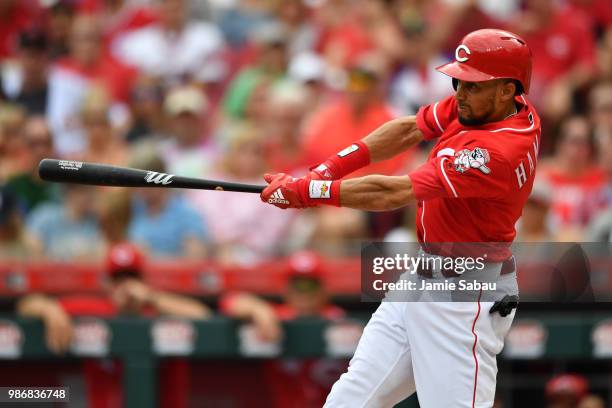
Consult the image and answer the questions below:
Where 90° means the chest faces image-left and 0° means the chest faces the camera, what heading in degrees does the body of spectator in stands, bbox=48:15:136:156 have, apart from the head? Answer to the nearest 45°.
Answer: approximately 0°

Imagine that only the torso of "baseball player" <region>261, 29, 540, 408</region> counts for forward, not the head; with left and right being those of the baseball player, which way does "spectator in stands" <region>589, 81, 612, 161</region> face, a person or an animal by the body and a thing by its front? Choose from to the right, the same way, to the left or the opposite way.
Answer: to the left

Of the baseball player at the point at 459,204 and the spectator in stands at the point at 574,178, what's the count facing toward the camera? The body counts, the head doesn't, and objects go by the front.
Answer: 1
